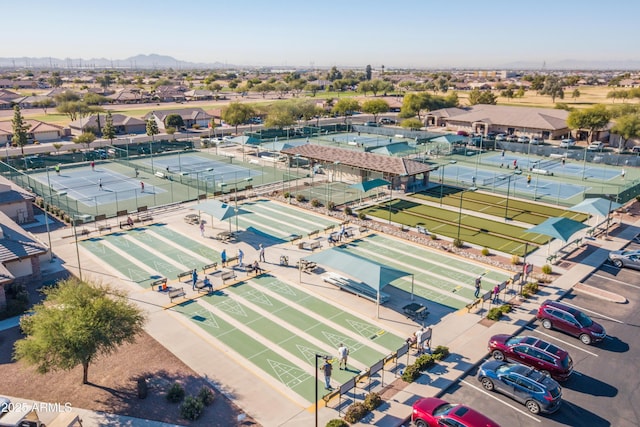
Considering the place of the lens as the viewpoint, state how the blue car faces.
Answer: facing away from the viewer and to the left of the viewer

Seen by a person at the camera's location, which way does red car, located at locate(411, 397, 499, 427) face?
facing away from the viewer and to the left of the viewer

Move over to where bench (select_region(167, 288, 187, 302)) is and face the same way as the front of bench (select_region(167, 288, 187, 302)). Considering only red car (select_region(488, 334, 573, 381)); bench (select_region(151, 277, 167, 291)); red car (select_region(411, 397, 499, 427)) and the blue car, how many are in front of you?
3

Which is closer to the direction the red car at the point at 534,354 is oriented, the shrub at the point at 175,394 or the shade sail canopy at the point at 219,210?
the shade sail canopy

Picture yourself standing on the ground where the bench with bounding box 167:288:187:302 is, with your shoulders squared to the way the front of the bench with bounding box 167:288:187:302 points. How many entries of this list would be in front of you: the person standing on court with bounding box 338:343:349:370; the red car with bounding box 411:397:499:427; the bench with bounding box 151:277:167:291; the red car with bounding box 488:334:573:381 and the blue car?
4

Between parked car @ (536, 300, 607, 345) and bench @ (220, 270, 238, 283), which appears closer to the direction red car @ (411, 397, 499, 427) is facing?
the bench

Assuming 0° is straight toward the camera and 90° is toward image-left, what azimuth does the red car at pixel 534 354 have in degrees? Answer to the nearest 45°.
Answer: approximately 135°
